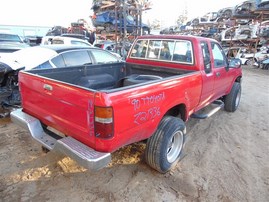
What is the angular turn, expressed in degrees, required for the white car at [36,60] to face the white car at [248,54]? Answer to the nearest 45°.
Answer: approximately 180°

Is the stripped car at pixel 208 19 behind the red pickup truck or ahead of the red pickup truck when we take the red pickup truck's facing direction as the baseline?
ahead

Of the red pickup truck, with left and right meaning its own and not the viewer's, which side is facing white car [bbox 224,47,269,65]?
front

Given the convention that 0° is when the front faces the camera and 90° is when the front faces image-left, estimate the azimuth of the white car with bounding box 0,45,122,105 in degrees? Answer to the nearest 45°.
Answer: approximately 45°

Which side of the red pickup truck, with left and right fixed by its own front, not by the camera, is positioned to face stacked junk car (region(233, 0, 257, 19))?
front

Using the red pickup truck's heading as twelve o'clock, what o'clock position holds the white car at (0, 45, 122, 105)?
The white car is roughly at 9 o'clock from the red pickup truck.

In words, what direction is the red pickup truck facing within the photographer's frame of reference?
facing away from the viewer and to the right of the viewer

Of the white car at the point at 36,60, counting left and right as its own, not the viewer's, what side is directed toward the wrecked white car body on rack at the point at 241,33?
back

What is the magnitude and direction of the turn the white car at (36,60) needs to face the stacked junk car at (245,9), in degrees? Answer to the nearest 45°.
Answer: approximately 180°

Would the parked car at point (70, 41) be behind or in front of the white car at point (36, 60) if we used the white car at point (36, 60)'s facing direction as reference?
behind

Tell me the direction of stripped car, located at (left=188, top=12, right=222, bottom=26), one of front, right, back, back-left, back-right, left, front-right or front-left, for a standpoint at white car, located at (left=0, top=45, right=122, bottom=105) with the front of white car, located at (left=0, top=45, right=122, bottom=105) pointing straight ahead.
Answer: back

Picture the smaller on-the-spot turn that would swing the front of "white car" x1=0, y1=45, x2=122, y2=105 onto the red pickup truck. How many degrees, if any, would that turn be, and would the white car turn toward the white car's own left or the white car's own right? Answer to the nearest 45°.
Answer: approximately 90° to the white car's own left

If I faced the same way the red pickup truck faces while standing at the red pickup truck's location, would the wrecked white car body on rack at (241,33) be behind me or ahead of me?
ahead

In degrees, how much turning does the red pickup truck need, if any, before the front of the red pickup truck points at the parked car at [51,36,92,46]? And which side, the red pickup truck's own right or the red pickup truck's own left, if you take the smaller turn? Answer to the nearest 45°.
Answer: approximately 45° to the red pickup truck's own left
